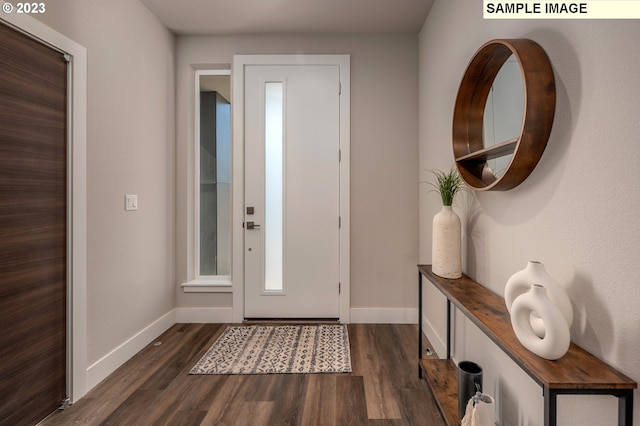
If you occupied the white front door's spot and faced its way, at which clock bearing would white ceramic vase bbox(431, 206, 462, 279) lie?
The white ceramic vase is roughly at 11 o'clock from the white front door.

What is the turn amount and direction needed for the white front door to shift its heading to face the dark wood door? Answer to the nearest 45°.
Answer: approximately 45° to its right

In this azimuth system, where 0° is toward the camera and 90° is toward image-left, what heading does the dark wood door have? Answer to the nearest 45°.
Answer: approximately 270°

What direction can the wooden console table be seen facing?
to the viewer's left

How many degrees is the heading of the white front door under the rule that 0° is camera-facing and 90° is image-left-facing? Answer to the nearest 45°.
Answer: approximately 0°
